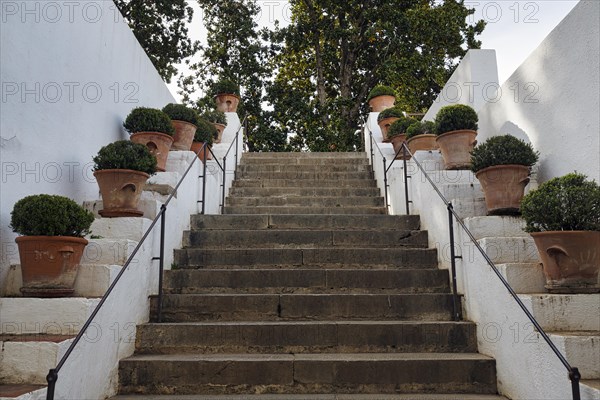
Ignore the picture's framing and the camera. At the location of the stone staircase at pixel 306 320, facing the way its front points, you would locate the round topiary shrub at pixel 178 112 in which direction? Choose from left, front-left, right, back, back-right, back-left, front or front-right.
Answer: back-right

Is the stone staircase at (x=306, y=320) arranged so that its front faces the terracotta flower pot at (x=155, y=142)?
no

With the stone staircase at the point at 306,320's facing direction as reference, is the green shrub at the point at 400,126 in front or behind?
behind

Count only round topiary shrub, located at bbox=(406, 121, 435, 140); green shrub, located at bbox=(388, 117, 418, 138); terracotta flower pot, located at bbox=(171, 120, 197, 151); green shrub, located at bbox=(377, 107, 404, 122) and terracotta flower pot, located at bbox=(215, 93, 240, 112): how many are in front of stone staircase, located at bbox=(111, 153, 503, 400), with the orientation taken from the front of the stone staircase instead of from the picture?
0

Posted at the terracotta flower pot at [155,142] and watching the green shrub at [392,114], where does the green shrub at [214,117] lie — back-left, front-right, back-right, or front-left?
front-left

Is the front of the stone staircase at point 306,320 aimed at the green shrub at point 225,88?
no

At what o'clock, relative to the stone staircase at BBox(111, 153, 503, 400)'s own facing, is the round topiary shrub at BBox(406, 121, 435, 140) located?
The round topiary shrub is roughly at 7 o'clock from the stone staircase.

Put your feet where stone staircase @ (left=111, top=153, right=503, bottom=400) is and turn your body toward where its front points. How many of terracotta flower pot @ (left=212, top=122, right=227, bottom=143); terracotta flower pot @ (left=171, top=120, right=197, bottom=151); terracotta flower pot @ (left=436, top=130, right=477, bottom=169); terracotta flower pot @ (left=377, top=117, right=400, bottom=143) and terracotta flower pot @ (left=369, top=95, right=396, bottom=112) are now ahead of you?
0

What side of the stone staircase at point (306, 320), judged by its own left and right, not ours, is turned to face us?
front

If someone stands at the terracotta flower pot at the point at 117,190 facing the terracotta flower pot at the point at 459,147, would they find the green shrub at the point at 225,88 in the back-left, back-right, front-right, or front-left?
front-left

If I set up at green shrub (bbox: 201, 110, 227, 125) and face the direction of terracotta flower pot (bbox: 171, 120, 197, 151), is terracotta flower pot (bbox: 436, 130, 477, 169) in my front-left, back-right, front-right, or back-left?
front-left

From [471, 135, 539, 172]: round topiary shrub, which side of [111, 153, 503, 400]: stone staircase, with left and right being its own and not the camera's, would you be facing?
left

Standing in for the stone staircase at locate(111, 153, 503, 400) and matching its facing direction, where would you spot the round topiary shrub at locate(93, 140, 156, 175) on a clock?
The round topiary shrub is roughly at 3 o'clock from the stone staircase.

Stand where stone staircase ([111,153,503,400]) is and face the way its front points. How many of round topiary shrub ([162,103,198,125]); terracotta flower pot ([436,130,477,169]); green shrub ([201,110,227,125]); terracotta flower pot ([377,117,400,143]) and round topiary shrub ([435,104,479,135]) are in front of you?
0

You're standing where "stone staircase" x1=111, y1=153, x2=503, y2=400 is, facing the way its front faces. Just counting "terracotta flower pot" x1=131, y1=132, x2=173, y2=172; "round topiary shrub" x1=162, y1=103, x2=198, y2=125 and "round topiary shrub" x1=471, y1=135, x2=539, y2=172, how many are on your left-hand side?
1

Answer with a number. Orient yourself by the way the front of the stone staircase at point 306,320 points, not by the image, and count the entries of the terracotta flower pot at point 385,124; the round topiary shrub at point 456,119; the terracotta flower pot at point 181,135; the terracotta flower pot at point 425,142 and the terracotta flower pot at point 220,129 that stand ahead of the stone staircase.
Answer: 0

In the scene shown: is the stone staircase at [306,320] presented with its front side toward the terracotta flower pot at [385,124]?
no

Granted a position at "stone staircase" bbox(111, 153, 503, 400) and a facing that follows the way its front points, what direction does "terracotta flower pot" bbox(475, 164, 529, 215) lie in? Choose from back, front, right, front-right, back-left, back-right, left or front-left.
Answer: left

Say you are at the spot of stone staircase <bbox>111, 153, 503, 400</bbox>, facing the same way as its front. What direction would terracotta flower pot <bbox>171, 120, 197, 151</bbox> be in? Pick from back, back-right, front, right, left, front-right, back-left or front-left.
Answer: back-right

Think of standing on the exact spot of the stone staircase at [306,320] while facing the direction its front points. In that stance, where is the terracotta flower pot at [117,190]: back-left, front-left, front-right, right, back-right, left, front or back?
right

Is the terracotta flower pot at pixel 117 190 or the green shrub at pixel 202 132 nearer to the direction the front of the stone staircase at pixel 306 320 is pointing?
the terracotta flower pot

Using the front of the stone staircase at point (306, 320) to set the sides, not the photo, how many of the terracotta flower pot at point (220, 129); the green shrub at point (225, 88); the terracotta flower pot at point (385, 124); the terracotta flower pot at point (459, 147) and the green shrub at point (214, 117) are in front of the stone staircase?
0
